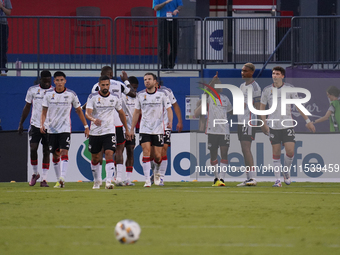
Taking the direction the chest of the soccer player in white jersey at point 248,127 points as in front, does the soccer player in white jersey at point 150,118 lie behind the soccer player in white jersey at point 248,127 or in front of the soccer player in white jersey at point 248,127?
in front

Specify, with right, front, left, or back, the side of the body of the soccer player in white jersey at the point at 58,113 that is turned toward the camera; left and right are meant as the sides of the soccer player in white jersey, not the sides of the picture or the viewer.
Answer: front

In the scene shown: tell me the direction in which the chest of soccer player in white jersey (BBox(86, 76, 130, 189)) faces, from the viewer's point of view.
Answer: toward the camera

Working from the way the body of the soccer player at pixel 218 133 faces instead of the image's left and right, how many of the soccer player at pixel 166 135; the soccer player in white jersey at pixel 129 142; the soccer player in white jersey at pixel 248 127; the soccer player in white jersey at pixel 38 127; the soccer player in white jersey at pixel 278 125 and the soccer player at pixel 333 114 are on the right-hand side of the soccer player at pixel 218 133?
3

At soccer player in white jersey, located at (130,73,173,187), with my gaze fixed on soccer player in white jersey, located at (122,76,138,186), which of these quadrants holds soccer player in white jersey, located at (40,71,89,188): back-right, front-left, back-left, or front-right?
front-left

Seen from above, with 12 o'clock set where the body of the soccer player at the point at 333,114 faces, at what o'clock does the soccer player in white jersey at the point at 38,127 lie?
The soccer player in white jersey is roughly at 11 o'clock from the soccer player.

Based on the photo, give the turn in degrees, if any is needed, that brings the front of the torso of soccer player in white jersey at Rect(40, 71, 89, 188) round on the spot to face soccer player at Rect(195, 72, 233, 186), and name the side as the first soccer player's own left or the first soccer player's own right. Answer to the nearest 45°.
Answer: approximately 90° to the first soccer player's own left

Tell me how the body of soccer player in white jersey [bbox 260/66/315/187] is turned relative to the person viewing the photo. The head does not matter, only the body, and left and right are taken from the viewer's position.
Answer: facing the viewer

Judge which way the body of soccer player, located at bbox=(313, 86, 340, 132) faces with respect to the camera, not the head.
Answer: to the viewer's left

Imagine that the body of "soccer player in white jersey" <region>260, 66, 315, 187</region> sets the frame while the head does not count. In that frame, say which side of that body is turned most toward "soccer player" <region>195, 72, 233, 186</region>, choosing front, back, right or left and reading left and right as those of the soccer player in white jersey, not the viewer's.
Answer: right

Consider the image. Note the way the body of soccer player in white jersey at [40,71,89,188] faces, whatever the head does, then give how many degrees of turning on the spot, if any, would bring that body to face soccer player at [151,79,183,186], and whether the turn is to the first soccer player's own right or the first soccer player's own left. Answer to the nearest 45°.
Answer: approximately 90° to the first soccer player's own left

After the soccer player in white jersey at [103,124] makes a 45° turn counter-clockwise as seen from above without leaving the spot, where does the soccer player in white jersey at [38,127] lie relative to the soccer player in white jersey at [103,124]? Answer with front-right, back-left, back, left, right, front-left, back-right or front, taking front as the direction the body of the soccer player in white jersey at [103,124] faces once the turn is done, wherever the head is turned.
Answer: back

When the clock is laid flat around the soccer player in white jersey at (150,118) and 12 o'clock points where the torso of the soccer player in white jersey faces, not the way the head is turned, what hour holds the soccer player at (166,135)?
The soccer player is roughly at 7 o'clock from the soccer player in white jersey.
